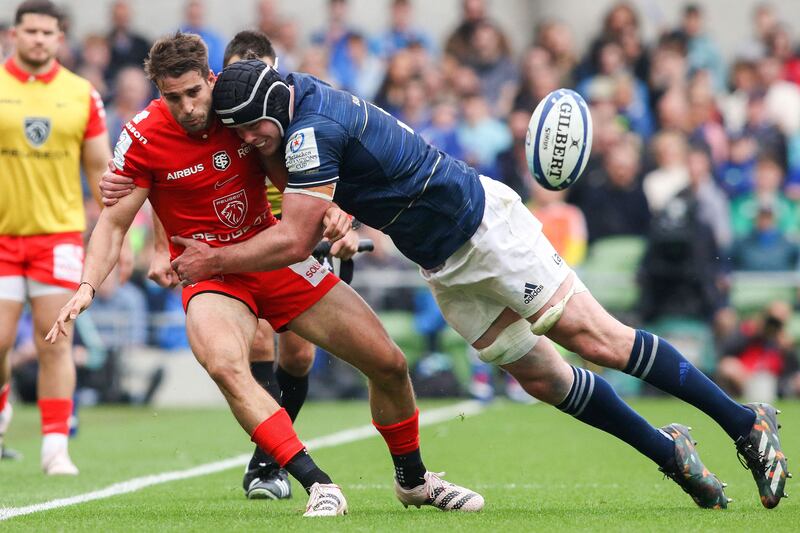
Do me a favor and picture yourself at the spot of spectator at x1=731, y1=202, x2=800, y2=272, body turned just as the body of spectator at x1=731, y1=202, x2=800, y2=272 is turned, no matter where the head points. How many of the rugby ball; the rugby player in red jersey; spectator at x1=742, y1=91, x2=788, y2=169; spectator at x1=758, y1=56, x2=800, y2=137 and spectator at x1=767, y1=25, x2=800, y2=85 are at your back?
3

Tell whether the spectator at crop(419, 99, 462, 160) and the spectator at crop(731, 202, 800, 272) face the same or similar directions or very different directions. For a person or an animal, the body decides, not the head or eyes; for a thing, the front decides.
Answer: same or similar directions

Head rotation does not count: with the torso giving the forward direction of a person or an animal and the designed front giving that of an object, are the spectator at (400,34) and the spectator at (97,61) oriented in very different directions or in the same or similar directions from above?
same or similar directions

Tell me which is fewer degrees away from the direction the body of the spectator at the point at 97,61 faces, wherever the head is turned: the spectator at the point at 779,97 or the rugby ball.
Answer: the rugby ball

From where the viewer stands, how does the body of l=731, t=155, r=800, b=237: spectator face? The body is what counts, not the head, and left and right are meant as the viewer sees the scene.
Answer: facing the viewer

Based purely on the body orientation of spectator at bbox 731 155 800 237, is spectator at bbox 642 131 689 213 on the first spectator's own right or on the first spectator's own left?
on the first spectator's own right

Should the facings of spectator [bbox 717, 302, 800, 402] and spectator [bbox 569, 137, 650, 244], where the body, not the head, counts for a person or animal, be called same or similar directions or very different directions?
same or similar directions

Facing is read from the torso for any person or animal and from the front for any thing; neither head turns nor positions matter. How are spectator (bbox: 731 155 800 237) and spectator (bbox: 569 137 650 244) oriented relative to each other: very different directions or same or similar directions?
same or similar directions

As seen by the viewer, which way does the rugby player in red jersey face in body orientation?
toward the camera

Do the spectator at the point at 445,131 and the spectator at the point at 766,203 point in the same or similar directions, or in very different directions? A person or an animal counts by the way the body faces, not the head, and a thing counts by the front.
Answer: same or similar directions

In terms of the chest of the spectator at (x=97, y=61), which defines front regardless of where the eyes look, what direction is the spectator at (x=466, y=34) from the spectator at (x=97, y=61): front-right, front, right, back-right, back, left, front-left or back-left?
left

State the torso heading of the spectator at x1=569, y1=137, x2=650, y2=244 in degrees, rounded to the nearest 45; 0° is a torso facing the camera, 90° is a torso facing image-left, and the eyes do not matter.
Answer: approximately 0°

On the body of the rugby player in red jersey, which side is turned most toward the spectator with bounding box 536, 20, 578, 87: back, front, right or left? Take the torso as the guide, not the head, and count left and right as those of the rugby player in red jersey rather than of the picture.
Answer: back

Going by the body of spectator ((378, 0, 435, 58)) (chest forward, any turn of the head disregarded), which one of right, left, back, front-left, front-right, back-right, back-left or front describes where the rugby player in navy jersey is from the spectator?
front

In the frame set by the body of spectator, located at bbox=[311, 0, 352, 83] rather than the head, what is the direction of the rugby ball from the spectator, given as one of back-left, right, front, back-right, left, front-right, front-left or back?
front
